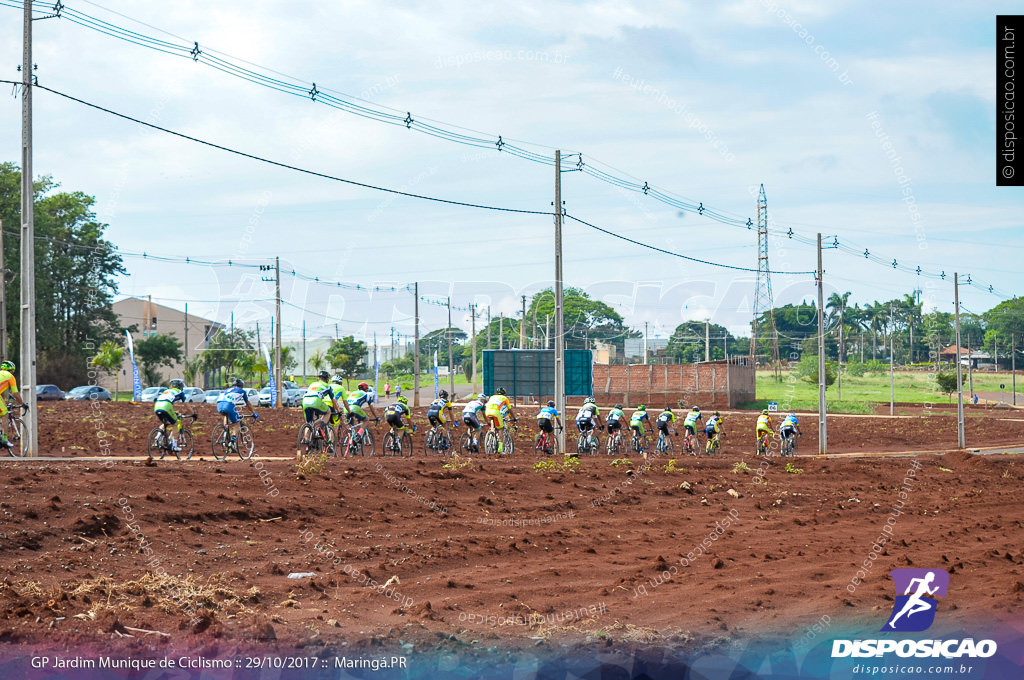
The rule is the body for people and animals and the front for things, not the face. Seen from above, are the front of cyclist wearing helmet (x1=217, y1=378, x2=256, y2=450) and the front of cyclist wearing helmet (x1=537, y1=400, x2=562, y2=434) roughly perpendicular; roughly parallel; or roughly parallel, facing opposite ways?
roughly parallel

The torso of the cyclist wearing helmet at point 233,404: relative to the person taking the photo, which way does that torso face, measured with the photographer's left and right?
facing away from the viewer and to the right of the viewer

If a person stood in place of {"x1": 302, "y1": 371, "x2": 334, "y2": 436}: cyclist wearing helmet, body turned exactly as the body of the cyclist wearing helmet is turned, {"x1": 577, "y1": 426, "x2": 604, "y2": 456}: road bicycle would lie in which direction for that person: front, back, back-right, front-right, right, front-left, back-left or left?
front

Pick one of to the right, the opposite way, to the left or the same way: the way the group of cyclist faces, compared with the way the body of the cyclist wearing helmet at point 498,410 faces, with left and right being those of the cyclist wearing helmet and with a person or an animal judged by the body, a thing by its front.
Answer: the same way

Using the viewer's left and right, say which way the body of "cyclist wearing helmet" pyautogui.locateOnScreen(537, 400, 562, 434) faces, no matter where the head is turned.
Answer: facing away from the viewer and to the right of the viewer

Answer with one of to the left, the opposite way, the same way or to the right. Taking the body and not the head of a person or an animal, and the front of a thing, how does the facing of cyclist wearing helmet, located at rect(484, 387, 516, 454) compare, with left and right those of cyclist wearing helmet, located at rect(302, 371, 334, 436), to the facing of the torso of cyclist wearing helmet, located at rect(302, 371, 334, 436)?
the same way

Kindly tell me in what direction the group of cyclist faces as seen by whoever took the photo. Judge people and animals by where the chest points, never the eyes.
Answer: facing away from the viewer and to the right of the viewer

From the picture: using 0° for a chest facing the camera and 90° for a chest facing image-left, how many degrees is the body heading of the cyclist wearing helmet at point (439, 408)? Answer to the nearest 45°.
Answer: approximately 225°

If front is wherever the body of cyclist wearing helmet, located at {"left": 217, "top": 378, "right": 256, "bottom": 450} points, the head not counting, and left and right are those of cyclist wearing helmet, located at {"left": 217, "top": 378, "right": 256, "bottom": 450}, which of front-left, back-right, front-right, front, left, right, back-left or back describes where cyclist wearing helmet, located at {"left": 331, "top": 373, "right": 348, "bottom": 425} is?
front-right

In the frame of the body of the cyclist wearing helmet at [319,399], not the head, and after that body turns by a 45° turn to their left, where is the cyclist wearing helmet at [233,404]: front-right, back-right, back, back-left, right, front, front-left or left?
left

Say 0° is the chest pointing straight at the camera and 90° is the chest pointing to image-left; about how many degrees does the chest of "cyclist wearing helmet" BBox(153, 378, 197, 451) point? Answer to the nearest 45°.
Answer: approximately 225°

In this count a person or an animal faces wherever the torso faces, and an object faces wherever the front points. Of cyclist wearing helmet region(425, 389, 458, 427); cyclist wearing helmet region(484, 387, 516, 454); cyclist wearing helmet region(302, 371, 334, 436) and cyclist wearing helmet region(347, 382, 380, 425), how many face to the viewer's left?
0

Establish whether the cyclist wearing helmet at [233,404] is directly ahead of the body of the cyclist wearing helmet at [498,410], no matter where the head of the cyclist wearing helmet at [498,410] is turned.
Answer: no

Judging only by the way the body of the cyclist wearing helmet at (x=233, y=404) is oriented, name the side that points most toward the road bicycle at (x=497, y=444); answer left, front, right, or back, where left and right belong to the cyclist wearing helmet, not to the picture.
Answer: front

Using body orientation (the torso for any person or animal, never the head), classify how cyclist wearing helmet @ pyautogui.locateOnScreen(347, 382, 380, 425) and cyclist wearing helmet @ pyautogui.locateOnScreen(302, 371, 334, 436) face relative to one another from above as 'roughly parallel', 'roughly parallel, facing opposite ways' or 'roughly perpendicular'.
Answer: roughly parallel

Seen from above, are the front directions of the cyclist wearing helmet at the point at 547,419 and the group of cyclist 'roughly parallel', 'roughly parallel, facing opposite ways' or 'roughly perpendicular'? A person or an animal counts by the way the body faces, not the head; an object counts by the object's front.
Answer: roughly parallel

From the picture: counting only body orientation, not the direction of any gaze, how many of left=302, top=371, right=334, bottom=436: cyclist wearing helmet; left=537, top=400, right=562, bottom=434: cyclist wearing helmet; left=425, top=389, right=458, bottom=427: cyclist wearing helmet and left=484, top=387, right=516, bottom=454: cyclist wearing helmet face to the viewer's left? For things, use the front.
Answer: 0

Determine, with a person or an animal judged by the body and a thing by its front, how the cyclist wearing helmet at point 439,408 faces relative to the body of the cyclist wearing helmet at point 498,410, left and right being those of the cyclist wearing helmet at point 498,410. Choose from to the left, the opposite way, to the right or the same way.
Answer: the same way

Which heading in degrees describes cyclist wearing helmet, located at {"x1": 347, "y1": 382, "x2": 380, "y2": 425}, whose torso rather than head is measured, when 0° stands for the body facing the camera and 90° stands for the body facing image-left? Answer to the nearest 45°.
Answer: approximately 225°
